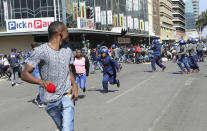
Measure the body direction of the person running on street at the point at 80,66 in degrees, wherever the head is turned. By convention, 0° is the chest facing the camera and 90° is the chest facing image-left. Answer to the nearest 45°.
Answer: approximately 0°

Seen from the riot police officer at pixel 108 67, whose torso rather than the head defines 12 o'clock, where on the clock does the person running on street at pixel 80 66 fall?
The person running on street is roughly at 12 o'clock from the riot police officer.

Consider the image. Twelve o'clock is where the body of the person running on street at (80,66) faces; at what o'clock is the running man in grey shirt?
The running man in grey shirt is roughly at 12 o'clock from the person running on street.

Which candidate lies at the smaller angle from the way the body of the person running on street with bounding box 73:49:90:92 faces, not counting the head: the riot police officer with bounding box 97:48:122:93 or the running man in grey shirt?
the running man in grey shirt

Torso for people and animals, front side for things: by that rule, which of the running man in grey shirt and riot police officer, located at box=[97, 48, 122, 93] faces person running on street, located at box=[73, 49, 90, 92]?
the riot police officer

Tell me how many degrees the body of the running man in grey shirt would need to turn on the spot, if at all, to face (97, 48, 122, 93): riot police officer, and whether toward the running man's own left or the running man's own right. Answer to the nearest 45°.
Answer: approximately 135° to the running man's own left

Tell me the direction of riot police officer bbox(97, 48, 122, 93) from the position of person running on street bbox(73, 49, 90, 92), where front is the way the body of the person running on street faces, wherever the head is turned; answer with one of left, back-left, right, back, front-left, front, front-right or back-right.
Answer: back-left

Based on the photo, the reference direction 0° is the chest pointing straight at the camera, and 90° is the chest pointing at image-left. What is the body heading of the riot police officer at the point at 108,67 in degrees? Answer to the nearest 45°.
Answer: approximately 45°

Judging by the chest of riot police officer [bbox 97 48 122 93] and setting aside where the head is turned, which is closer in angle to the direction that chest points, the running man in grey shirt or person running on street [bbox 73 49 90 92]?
the person running on street
